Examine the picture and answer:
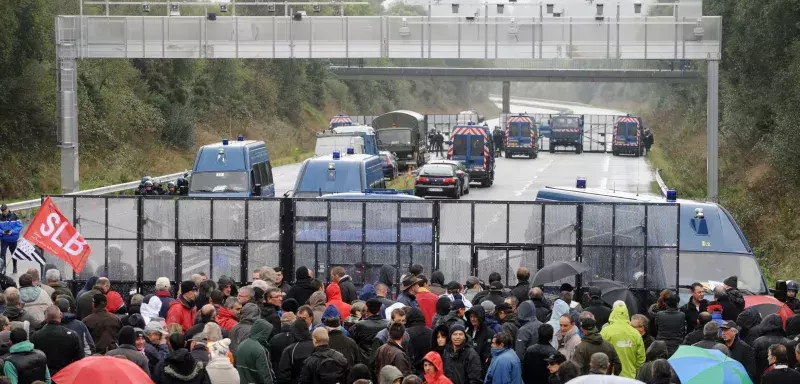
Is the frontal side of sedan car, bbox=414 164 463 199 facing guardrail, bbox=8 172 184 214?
no

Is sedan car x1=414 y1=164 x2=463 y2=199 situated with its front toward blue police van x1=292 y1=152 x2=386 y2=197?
no

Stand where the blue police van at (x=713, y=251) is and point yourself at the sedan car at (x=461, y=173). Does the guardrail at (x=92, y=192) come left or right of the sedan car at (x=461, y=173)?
left
